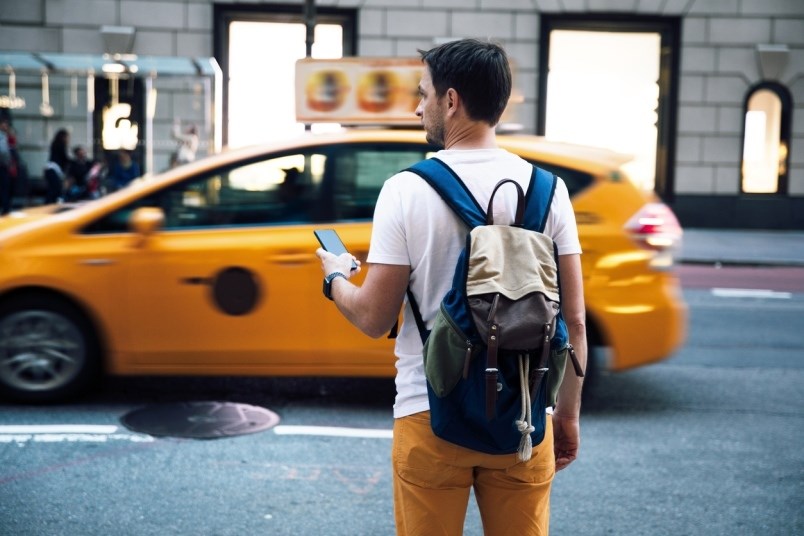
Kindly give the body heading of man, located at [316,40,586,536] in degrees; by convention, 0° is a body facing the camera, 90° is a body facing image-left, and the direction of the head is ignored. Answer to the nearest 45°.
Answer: approximately 135°

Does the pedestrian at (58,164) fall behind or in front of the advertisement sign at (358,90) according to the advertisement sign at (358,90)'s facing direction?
behind

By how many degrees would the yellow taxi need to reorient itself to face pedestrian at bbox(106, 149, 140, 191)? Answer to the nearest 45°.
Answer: approximately 90° to its right

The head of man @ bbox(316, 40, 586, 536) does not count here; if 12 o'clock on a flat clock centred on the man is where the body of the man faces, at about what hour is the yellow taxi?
The yellow taxi is roughly at 1 o'clock from the man.

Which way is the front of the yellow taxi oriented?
to the viewer's left

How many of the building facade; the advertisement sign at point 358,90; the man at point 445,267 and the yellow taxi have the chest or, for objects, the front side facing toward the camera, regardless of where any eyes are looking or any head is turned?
2

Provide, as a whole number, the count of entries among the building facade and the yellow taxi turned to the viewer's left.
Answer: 1

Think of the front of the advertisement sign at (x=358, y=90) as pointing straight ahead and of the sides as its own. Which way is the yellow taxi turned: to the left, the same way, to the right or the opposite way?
to the right

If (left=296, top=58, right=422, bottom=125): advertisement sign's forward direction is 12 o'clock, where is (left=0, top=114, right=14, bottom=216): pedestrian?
The pedestrian is roughly at 5 o'clock from the advertisement sign.

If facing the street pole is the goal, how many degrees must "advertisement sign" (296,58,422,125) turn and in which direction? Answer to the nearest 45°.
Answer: approximately 180°

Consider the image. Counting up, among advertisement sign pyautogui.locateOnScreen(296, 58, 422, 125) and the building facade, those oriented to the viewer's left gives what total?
0

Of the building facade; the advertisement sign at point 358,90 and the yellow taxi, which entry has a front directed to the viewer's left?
the yellow taxi

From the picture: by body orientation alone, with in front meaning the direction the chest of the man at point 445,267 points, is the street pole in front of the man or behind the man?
in front
